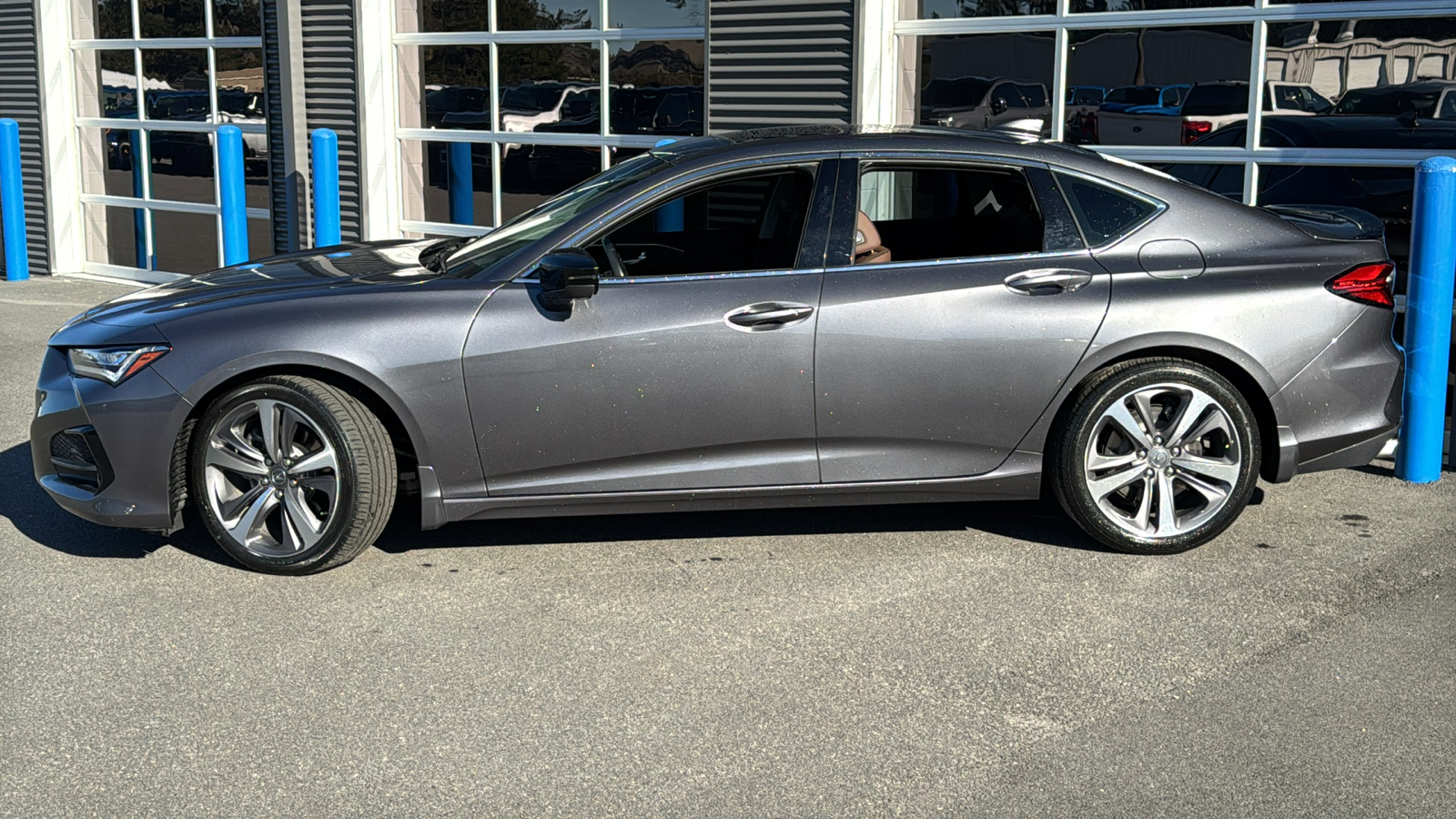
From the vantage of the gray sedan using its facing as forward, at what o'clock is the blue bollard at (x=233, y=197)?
The blue bollard is roughly at 2 o'clock from the gray sedan.

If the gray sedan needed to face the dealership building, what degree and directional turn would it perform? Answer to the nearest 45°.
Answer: approximately 90° to its right

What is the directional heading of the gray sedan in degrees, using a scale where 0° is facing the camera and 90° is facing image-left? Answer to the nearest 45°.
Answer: approximately 90°

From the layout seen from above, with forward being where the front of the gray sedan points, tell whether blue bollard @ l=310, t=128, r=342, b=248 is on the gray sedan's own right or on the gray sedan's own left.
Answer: on the gray sedan's own right

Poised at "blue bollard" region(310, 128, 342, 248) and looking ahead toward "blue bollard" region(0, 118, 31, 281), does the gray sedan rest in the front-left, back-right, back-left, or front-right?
back-left

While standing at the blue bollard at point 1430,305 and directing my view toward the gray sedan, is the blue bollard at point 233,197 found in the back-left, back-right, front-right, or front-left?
front-right

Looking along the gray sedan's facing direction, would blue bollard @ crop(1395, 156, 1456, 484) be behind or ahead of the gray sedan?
behind
